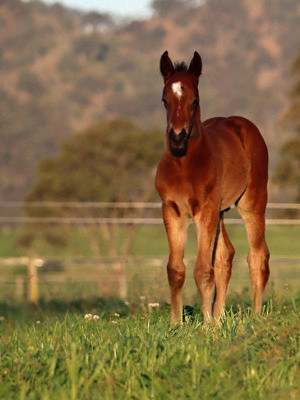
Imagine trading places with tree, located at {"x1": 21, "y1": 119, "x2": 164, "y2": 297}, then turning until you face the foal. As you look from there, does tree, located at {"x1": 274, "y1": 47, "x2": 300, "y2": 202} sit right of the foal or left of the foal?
left

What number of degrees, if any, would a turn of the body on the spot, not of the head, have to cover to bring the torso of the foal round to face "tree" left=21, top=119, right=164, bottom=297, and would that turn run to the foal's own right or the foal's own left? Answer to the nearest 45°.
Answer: approximately 135° to the foal's own right

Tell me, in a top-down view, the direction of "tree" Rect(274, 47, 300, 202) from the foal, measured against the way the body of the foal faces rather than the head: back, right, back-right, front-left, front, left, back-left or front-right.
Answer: back-right

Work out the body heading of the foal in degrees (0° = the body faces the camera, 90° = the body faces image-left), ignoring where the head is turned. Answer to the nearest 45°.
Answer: approximately 45°
